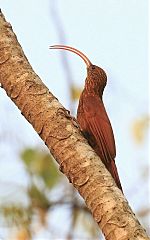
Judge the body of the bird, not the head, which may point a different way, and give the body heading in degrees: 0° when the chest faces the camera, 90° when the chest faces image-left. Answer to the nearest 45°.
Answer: approximately 90°
